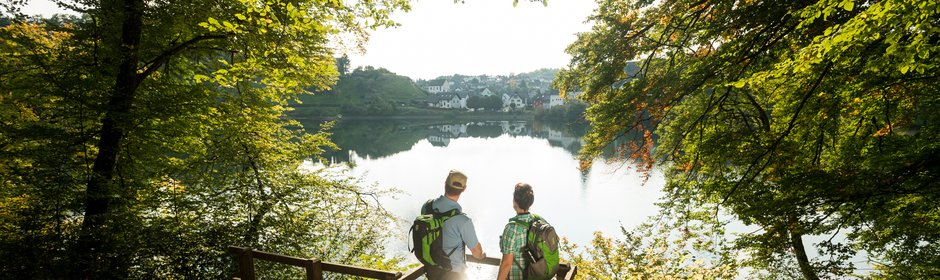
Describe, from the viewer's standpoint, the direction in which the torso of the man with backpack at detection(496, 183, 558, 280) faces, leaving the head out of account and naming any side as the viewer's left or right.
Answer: facing away from the viewer and to the left of the viewer

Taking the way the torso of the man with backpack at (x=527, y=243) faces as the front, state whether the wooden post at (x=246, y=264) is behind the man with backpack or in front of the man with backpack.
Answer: in front

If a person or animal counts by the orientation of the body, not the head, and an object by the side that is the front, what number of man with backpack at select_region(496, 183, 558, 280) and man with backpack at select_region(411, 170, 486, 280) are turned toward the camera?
0

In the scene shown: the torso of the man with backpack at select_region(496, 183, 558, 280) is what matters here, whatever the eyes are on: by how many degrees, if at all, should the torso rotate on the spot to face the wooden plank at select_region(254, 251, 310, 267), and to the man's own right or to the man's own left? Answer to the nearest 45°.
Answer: approximately 45° to the man's own left

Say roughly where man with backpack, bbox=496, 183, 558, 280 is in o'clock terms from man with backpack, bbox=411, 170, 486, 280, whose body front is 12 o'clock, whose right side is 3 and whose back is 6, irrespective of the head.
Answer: The man with backpack, bbox=496, 183, 558, 280 is roughly at 2 o'clock from the man with backpack, bbox=411, 170, 486, 280.

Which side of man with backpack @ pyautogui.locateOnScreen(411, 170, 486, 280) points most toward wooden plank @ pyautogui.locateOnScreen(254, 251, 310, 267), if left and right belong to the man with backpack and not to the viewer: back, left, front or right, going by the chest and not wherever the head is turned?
left

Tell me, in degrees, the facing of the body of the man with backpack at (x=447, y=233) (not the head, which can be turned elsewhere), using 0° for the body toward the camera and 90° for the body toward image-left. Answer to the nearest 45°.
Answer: approximately 225°

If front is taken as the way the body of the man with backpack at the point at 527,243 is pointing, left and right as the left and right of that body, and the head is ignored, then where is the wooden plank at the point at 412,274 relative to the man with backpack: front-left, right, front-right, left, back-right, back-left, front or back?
front-left
